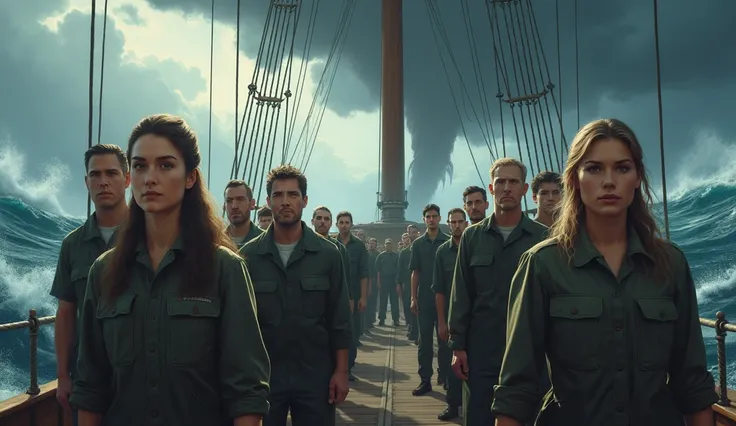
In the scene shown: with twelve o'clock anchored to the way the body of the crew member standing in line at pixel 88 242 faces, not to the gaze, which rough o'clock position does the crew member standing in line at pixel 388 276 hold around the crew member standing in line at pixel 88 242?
the crew member standing in line at pixel 388 276 is roughly at 7 o'clock from the crew member standing in line at pixel 88 242.

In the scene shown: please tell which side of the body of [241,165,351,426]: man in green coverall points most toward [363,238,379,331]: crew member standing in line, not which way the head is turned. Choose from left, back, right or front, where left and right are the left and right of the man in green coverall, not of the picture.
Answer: back

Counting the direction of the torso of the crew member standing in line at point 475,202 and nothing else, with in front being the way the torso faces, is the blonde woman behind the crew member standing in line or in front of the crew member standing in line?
in front

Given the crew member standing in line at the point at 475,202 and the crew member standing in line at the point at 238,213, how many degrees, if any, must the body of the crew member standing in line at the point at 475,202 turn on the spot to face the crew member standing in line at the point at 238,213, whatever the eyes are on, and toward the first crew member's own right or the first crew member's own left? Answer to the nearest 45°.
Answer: approximately 90° to the first crew member's own right

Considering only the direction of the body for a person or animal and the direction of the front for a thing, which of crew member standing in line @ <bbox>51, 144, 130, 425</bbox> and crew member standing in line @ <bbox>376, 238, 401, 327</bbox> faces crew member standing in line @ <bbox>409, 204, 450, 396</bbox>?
crew member standing in line @ <bbox>376, 238, 401, 327</bbox>

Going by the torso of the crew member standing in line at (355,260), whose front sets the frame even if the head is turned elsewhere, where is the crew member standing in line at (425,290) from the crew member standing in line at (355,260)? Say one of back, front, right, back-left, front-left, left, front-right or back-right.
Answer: front-left
